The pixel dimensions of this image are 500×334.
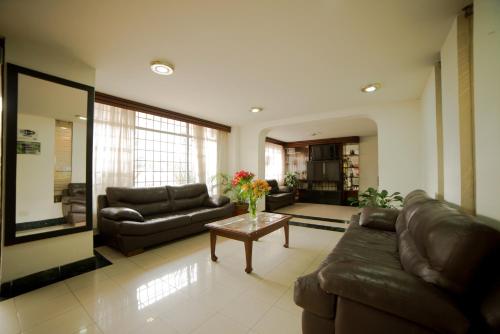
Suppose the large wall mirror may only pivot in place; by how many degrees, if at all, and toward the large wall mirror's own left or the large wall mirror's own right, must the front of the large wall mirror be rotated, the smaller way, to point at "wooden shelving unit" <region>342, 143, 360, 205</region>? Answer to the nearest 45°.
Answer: approximately 45° to the large wall mirror's own left

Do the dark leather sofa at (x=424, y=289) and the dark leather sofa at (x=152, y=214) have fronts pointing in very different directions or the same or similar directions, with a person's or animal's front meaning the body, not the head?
very different directions

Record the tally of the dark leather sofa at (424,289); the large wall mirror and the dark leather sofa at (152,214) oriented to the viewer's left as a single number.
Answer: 1

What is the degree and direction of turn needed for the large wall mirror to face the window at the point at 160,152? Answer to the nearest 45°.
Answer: approximately 90° to its left

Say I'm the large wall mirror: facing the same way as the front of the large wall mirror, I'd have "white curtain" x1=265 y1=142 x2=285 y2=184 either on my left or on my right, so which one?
on my left

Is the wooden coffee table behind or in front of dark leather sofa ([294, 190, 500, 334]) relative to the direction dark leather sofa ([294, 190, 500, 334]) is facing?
in front

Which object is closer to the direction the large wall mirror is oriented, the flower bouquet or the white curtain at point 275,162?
the flower bouquet

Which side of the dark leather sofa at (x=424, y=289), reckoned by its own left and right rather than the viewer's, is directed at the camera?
left

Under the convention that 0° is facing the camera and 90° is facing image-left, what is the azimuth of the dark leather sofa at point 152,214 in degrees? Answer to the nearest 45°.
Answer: approximately 315°

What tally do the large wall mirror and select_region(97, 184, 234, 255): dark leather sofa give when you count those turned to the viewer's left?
0

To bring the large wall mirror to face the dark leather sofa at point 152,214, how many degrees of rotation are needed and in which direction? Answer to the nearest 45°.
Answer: approximately 45° to its left

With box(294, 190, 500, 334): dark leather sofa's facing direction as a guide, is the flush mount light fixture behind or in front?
in front

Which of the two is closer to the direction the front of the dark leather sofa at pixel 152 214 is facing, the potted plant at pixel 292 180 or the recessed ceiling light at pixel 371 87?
the recessed ceiling light

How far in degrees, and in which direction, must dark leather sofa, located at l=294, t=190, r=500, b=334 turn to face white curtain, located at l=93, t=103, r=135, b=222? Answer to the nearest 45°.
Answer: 0° — it already faces it
